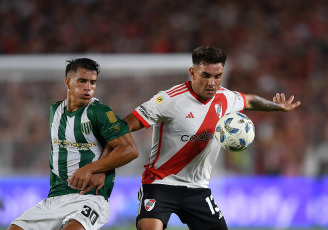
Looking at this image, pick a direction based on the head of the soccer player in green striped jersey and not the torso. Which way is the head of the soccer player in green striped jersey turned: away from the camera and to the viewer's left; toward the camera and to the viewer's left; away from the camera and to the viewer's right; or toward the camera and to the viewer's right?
toward the camera and to the viewer's right

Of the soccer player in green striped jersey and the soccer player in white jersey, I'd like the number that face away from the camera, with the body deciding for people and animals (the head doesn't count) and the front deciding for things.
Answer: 0

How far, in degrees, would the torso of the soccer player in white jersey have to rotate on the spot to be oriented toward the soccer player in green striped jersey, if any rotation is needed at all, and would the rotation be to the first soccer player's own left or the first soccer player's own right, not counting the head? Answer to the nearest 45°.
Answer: approximately 90° to the first soccer player's own right

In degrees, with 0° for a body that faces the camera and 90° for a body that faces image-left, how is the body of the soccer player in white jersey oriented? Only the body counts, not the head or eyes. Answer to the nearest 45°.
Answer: approximately 315°

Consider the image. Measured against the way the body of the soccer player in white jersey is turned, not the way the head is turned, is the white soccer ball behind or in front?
in front
